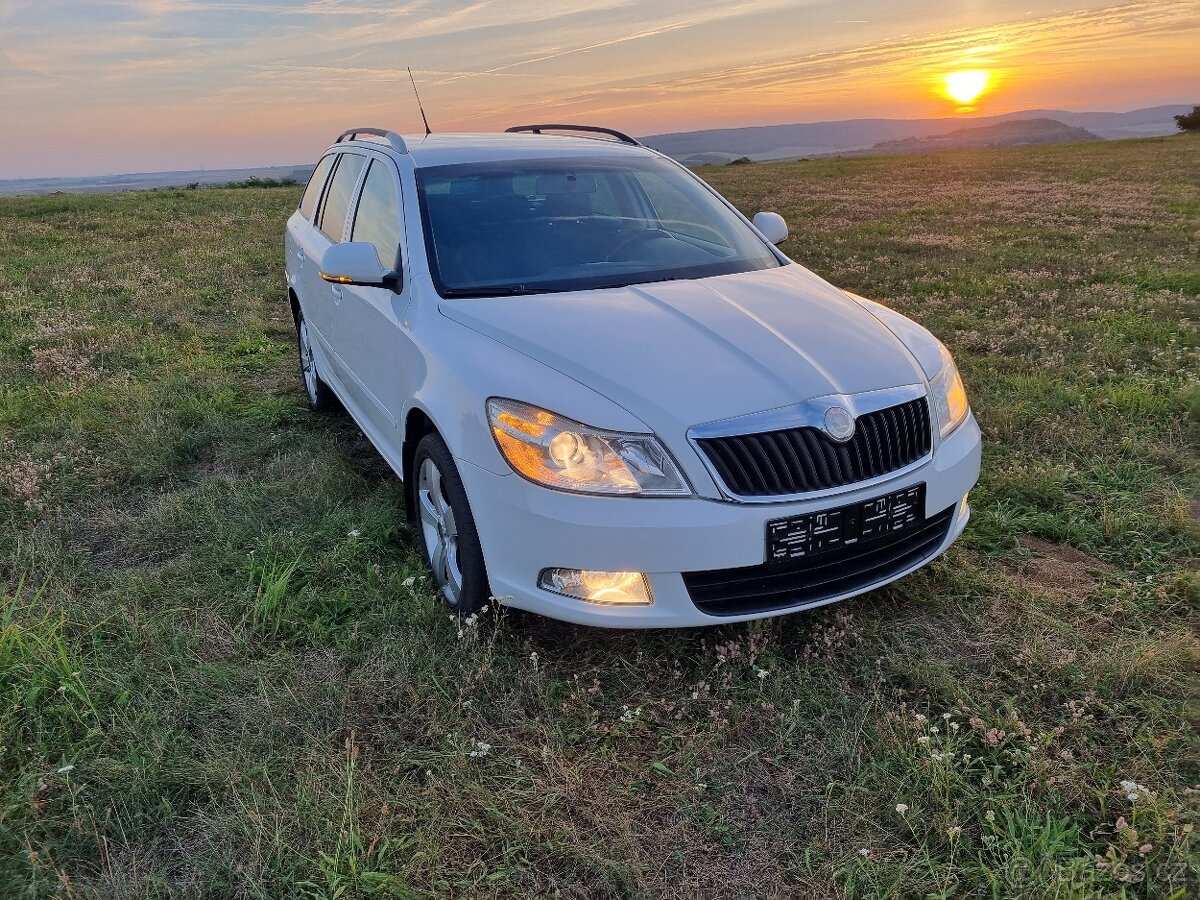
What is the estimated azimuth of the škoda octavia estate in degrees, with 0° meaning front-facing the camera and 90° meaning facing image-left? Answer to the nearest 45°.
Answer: approximately 315°

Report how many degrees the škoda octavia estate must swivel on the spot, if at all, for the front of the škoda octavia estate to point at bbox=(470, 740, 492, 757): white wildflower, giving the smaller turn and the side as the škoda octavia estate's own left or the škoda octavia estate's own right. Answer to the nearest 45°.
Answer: approximately 90° to the škoda octavia estate's own right
